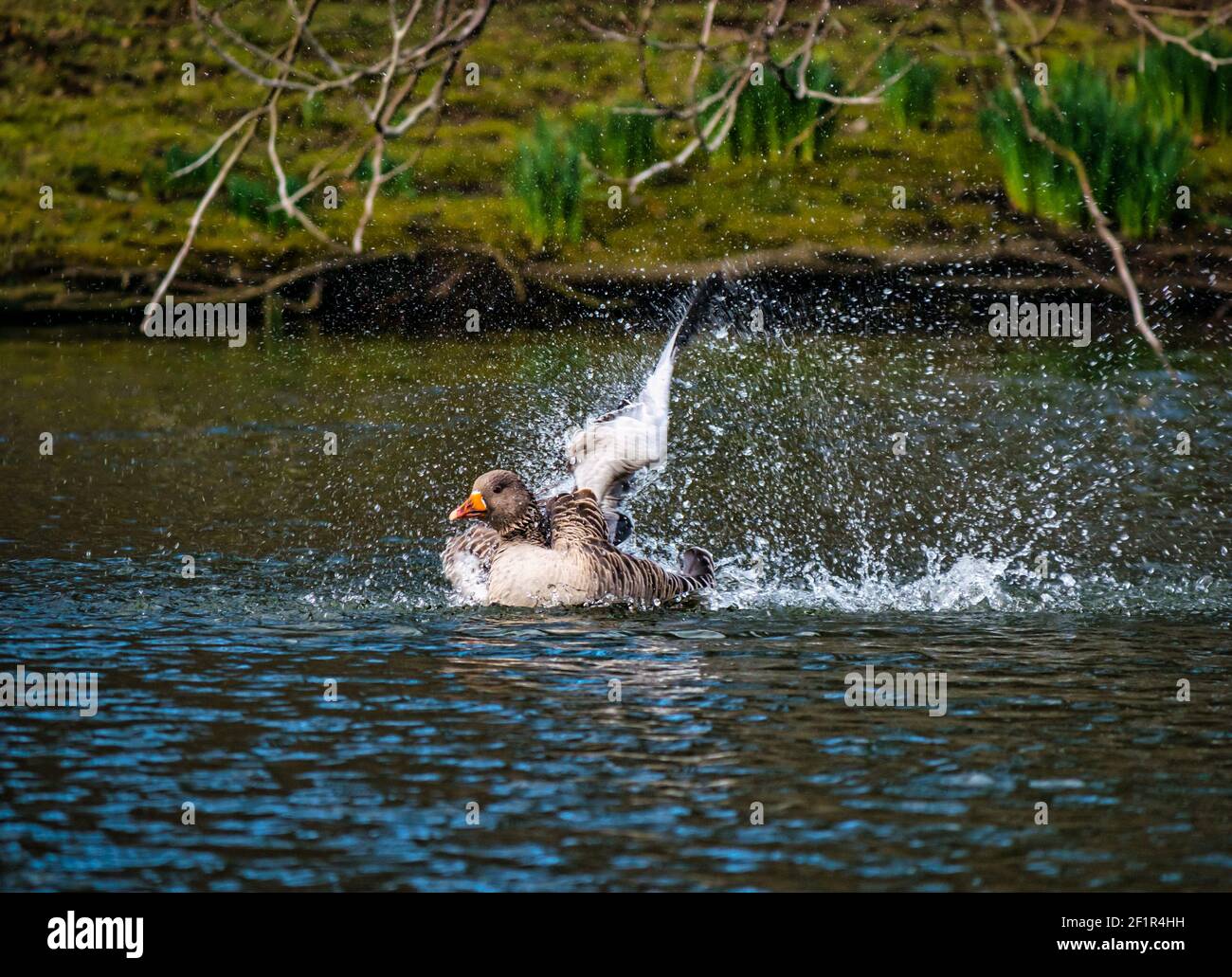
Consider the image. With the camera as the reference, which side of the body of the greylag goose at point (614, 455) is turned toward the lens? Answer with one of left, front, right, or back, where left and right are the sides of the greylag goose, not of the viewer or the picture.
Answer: left
